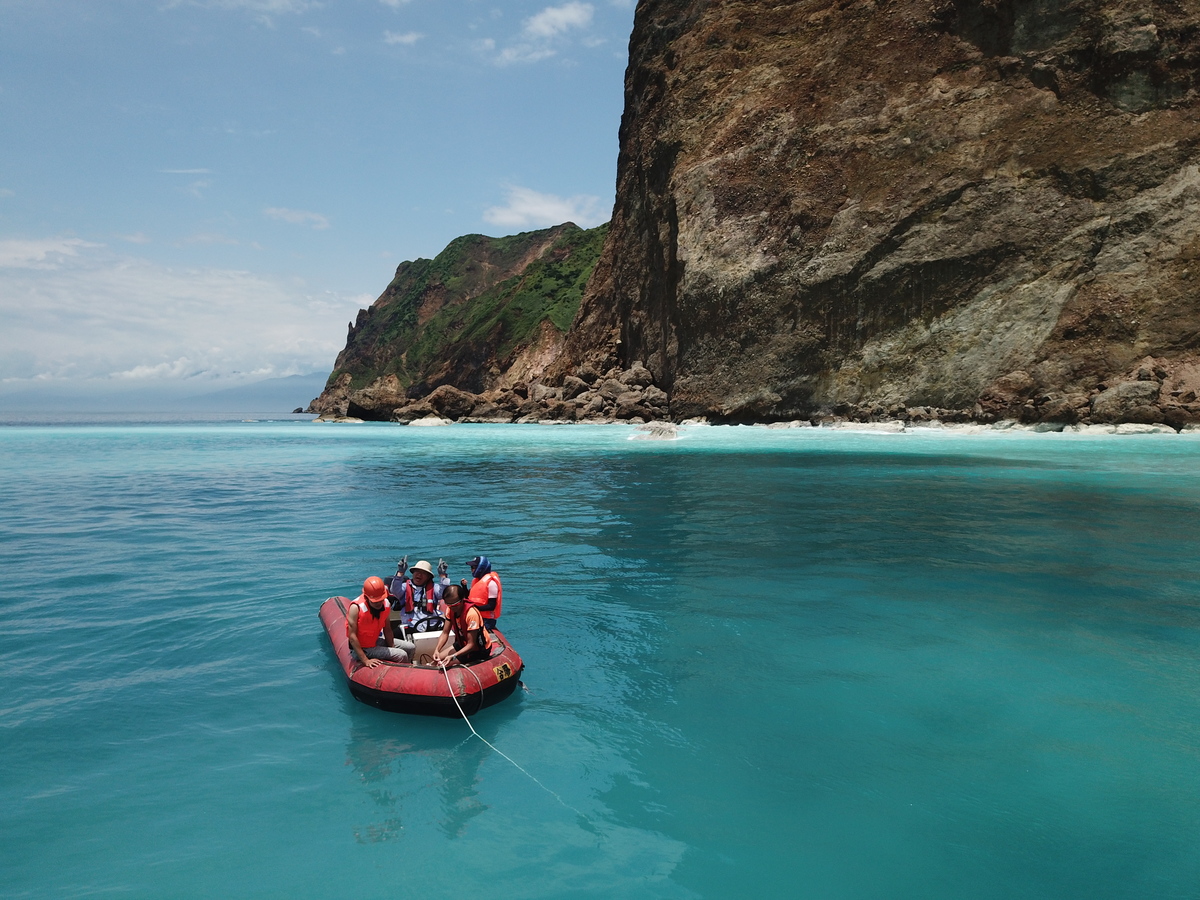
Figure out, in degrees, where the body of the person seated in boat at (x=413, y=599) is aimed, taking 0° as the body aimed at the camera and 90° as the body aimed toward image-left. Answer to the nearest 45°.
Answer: approximately 0°

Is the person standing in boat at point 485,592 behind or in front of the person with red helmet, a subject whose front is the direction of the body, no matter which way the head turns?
in front

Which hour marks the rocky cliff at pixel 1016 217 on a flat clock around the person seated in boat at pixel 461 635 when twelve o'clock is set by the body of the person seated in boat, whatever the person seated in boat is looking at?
The rocky cliff is roughly at 6 o'clock from the person seated in boat.

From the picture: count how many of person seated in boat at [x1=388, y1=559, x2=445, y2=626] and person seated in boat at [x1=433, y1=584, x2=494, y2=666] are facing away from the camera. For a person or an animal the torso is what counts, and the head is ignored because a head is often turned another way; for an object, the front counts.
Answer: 0

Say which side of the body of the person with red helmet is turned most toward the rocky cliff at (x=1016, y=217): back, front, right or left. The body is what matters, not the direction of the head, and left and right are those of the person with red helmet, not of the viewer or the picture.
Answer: left

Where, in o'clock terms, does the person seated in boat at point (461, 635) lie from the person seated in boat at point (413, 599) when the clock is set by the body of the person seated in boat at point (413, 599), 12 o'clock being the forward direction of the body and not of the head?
the person seated in boat at point (461, 635) is roughly at 11 o'clock from the person seated in boat at point (413, 599).

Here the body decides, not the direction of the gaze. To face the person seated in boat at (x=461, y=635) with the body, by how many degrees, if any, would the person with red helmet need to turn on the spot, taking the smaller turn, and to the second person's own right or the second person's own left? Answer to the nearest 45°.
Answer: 0° — they already face them

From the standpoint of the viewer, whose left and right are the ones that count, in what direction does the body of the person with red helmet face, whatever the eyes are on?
facing the viewer and to the right of the viewer

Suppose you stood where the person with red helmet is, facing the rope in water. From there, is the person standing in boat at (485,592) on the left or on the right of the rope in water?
left

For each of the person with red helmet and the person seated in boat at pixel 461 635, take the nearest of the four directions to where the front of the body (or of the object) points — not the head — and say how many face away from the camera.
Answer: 0

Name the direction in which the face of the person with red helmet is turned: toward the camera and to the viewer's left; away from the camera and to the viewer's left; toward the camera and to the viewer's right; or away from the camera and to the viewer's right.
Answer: toward the camera and to the viewer's right

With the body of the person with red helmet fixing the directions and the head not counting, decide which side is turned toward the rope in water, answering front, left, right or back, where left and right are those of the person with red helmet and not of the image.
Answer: front

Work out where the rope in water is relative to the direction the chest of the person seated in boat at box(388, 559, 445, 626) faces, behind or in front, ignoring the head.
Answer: in front
